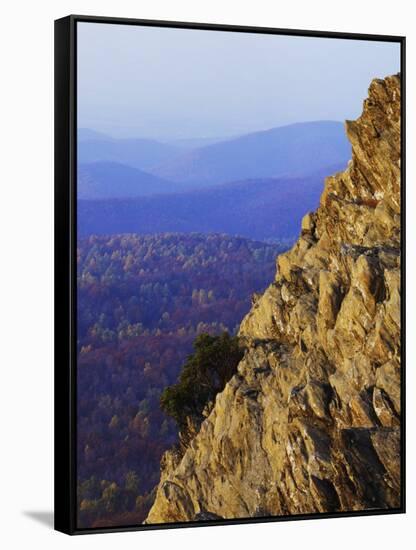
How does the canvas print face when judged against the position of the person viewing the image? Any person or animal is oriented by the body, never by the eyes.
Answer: facing the viewer and to the right of the viewer
